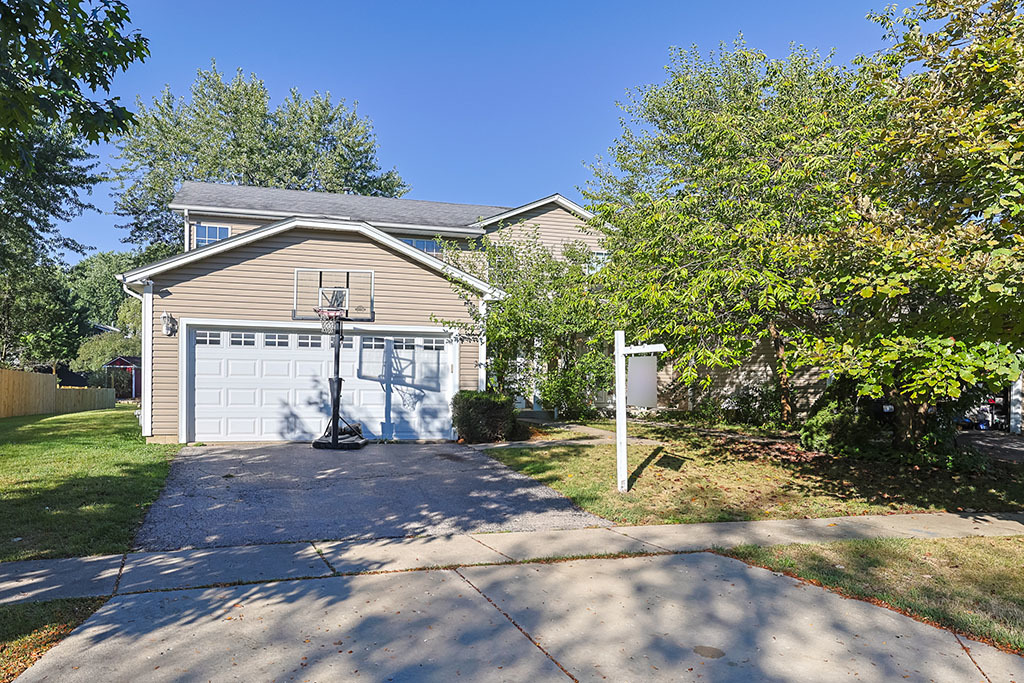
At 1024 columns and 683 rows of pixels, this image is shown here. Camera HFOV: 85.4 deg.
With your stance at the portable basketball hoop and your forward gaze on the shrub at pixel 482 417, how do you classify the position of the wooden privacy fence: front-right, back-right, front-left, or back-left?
back-left

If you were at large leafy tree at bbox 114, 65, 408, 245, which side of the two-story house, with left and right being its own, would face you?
back

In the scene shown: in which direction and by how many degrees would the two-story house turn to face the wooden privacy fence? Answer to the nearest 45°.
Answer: approximately 135° to its right

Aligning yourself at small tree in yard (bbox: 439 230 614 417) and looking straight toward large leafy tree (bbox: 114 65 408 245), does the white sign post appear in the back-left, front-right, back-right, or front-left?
back-left

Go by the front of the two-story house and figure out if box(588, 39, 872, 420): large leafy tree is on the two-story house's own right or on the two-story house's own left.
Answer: on the two-story house's own left

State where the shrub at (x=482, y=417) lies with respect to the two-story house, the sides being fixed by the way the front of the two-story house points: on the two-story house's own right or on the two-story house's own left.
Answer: on the two-story house's own left

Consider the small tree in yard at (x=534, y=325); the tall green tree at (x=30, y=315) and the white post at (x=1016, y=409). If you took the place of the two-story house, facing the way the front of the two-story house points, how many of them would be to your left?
2

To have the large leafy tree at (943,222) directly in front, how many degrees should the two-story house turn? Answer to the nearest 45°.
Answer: approximately 45° to its left

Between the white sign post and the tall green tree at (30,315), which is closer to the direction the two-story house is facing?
the white sign post

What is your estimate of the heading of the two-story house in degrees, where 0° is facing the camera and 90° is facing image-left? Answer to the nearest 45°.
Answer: approximately 0°
